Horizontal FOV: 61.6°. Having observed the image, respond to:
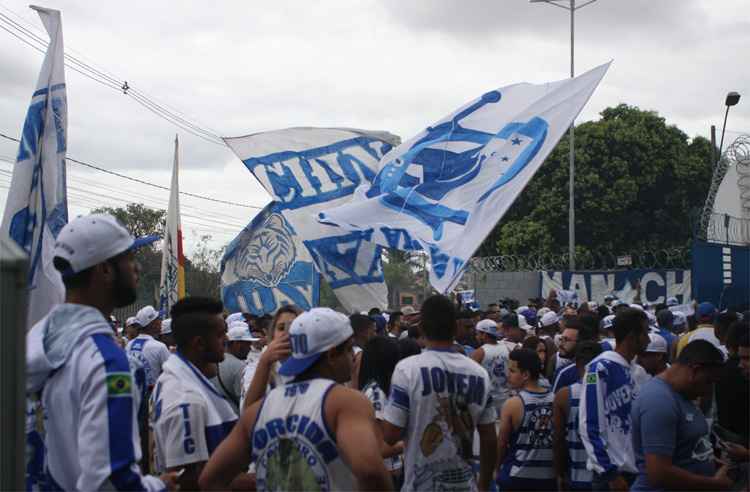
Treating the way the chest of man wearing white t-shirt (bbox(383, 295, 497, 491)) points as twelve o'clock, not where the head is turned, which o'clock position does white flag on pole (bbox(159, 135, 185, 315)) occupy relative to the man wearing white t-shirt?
The white flag on pole is roughly at 11 o'clock from the man wearing white t-shirt.

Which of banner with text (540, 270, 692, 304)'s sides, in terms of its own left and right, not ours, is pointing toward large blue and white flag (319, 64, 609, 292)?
front

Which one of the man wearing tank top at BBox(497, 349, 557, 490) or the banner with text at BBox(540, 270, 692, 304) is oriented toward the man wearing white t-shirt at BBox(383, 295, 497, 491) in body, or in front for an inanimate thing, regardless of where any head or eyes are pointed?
the banner with text

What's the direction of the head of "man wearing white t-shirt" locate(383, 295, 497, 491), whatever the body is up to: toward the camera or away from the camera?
away from the camera

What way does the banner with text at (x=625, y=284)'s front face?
toward the camera

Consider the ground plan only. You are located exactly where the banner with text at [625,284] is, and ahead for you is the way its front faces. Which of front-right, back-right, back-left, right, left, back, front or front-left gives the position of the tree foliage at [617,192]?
back

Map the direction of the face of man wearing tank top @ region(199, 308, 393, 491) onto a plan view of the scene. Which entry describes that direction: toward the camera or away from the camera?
away from the camera

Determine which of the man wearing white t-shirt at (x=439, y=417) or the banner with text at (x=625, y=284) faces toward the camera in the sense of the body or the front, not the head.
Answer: the banner with text

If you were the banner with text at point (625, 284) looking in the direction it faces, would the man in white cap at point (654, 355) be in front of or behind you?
in front

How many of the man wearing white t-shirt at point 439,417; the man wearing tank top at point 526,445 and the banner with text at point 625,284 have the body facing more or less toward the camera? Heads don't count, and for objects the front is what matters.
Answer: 1

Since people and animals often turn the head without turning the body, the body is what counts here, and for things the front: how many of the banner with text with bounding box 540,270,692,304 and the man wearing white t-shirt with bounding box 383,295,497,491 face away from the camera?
1

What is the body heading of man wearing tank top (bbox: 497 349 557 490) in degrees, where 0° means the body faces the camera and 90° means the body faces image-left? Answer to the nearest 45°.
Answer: approximately 135°

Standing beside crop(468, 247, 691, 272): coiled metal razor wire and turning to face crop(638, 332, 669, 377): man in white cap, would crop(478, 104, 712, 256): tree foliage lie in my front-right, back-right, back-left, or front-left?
back-left

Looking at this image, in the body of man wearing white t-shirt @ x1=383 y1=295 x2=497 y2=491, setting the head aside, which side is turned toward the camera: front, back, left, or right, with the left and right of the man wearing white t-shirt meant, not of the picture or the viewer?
back

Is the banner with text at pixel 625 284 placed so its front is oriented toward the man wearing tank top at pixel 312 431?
yes

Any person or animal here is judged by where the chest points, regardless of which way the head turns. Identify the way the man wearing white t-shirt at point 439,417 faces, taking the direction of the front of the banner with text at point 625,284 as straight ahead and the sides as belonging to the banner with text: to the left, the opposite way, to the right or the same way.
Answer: the opposite way
